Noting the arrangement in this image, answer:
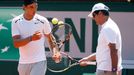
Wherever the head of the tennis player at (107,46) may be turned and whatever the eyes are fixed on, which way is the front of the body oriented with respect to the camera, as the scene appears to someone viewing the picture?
to the viewer's left
